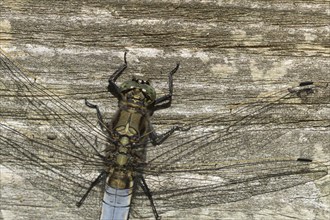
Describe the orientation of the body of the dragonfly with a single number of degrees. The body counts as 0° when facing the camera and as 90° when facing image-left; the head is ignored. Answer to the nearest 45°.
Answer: approximately 180°
